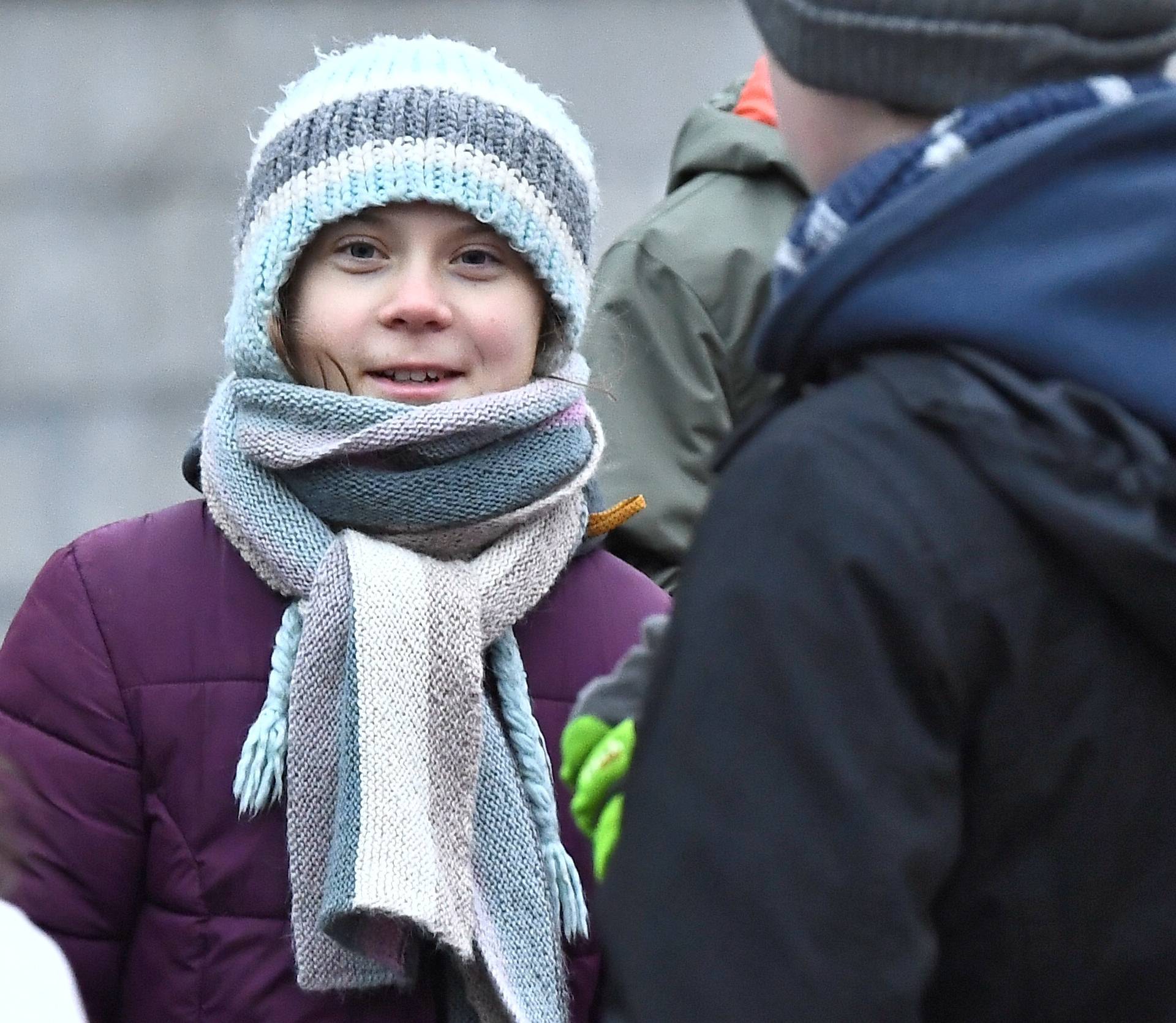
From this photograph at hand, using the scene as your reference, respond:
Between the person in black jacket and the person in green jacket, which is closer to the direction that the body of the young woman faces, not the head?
the person in black jacket

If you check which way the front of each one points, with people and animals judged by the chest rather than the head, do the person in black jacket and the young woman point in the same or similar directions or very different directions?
very different directions

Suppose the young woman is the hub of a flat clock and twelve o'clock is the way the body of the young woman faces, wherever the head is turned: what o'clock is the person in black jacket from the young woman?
The person in black jacket is roughly at 11 o'clock from the young woman.

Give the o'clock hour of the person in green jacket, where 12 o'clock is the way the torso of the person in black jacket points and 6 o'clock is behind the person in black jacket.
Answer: The person in green jacket is roughly at 1 o'clock from the person in black jacket.

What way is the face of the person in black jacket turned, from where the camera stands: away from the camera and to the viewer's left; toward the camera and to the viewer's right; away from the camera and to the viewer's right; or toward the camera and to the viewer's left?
away from the camera and to the viewer's left

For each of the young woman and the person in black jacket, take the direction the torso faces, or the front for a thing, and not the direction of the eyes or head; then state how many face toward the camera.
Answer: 1

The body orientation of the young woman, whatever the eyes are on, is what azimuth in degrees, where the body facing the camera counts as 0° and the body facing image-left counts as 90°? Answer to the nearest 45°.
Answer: approximately 0°

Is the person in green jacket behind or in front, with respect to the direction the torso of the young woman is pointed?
behind

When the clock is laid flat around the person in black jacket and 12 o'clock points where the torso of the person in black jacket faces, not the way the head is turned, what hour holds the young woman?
The young woman is roughly at 12 o'clock from the person in black jacket.

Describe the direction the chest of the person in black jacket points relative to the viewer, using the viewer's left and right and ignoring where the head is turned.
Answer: facing away from the viewer and to the left of the viewer
